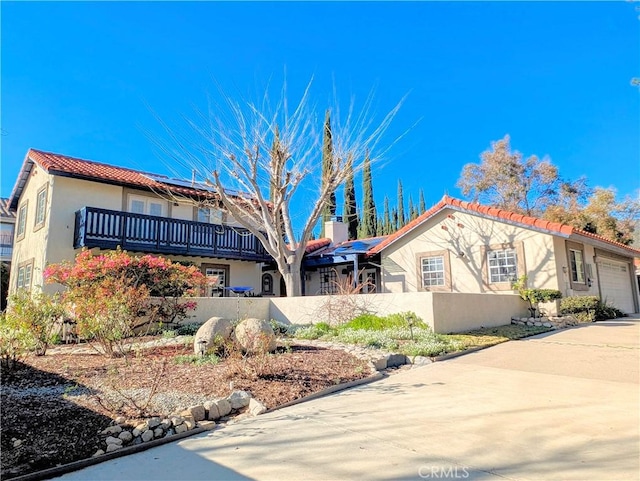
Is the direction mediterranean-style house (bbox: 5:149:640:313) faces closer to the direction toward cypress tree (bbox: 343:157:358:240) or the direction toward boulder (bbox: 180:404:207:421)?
the boulder

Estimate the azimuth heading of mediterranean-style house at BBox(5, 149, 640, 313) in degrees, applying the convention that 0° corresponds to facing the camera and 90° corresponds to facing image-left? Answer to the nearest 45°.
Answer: approximately 0°

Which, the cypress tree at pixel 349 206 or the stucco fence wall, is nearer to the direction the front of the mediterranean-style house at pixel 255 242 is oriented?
the stucco fence wall

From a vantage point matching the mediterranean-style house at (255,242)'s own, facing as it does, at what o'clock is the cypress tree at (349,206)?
The cypress tree is roughly at 7 o'clock from the mediterranean-style house.

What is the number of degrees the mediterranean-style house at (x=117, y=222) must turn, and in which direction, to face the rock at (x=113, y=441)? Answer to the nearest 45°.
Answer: approximately 45° to its right

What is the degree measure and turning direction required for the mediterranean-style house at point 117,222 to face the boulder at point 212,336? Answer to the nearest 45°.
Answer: approximately 45° to its right

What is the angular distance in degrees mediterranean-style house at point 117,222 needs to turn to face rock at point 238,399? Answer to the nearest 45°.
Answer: approximately 45° to its right

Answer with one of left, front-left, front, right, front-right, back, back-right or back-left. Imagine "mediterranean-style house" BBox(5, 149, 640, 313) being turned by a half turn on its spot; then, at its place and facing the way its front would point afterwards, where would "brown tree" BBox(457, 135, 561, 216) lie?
front-right

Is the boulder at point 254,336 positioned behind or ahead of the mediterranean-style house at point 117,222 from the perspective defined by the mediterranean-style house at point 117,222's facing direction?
ahead

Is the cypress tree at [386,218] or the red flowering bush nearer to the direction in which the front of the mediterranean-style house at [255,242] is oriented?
the red flowering bush

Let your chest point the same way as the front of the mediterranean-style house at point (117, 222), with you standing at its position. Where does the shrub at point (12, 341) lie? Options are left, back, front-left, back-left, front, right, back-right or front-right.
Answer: front-right

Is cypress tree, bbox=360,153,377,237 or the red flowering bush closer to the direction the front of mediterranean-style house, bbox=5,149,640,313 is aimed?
the red flowering bush

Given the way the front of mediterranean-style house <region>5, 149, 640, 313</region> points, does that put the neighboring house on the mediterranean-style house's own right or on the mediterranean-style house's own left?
on the mediterranean-style house's own right

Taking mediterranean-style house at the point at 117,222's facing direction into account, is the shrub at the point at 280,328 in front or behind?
in front

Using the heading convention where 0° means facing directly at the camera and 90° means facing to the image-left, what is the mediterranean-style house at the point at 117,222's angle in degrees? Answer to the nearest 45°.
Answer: approximately 315°
